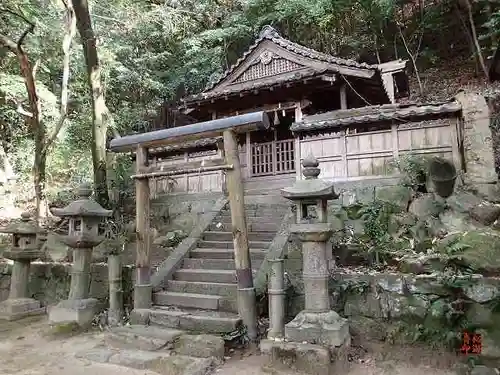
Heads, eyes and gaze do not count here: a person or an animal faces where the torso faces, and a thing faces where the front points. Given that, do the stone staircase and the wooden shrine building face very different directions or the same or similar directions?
same or similar directions

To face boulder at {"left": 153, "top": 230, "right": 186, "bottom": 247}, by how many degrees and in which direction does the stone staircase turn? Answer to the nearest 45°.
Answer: approximately 135° to its right

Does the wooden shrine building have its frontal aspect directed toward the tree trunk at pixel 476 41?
no

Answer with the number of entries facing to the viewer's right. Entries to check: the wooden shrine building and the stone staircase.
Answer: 0

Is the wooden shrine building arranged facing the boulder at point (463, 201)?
no

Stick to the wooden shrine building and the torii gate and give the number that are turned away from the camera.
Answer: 0

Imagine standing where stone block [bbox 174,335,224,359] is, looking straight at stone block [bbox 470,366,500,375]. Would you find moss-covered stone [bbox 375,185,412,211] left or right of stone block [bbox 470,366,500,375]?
left

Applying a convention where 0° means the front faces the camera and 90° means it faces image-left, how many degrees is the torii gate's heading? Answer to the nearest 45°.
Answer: approximately 45°

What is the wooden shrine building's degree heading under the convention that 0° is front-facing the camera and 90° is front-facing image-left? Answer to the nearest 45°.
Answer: approximately 45°

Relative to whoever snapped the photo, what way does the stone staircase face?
facing the viewer and to the left of the viewer

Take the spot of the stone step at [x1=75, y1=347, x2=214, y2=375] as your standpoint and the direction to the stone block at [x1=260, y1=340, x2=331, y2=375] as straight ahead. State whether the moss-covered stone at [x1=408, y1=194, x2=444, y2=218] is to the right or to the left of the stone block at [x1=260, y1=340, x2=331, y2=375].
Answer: left

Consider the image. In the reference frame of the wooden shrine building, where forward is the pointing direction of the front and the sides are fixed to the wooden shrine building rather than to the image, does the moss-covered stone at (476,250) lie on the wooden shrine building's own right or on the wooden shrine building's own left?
on the wooden shrine building's own left

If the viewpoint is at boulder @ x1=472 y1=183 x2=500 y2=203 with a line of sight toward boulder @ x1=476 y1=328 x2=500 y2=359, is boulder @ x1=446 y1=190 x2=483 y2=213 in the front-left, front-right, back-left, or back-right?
front-right

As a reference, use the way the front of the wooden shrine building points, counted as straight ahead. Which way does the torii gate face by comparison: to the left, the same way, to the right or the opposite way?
the same way

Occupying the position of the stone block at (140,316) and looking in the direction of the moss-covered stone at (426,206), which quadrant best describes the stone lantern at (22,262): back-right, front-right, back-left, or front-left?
back-left

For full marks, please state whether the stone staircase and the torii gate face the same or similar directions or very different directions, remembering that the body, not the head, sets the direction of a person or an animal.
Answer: same or similar directions

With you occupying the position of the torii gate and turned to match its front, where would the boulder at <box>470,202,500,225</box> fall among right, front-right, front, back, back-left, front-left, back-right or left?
back-left
